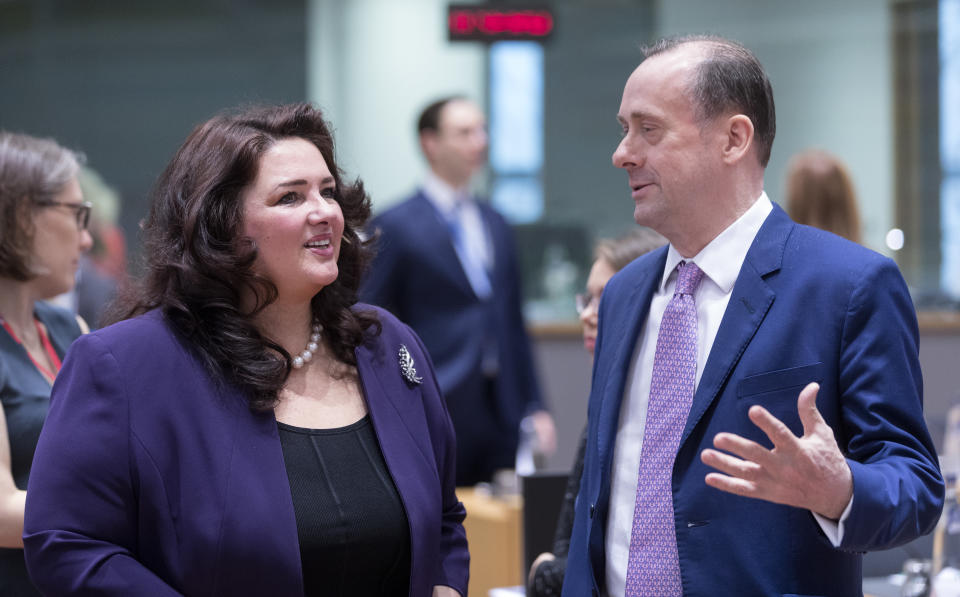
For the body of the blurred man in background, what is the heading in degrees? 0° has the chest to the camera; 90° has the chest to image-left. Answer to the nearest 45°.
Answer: approximately 315°

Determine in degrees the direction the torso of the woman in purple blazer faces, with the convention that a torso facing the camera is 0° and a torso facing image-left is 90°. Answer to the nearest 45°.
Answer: approximately 315°

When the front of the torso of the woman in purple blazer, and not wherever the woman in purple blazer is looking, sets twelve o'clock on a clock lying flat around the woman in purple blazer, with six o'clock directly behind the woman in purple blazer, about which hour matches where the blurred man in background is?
The blurred man in background is roughly at 8 o'clock from the woman in purple blazer.

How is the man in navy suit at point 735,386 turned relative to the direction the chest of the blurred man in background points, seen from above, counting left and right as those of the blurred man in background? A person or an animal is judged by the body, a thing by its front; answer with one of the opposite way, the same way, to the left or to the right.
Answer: to the right

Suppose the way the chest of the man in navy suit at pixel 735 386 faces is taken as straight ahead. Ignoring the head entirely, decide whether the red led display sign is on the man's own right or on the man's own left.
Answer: on the man's own right

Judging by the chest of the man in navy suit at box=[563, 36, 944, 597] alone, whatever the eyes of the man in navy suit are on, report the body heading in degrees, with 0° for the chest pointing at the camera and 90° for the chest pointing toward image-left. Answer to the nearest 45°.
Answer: approximately 45°

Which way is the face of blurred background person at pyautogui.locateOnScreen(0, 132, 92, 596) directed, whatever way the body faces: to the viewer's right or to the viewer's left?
to the viewer's right

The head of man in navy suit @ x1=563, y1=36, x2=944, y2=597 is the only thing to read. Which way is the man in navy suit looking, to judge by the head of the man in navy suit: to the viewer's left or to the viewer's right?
to the viewer's left

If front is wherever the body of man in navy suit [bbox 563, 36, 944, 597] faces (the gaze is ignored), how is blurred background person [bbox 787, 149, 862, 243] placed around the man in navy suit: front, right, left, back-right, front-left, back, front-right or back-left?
back-right

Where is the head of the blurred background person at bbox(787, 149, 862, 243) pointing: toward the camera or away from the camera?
away from the camera
